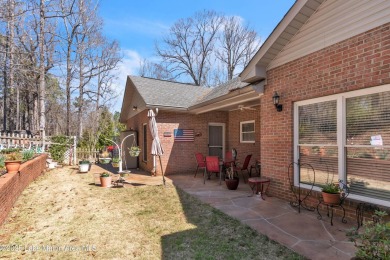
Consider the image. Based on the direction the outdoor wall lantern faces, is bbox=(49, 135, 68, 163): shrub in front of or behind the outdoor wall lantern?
in front

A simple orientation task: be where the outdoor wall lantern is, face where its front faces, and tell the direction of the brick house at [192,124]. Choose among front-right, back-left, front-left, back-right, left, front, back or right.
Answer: front-right

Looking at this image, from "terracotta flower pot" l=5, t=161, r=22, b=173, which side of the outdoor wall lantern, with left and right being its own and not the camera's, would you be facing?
front

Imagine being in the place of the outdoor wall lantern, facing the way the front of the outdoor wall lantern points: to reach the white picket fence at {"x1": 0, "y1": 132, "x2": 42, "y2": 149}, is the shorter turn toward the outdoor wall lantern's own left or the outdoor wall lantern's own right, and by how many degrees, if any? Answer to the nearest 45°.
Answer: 0° — it already faces it

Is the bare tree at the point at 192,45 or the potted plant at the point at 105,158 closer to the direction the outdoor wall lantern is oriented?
the potted plant

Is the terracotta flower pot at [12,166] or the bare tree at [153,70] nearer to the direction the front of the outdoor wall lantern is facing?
the terracotta flower pot

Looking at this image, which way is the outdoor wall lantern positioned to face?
to the viewer's left

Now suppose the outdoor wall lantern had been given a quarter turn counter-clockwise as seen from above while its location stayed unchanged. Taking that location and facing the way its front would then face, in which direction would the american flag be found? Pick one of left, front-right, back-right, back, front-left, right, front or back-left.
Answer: back-right
